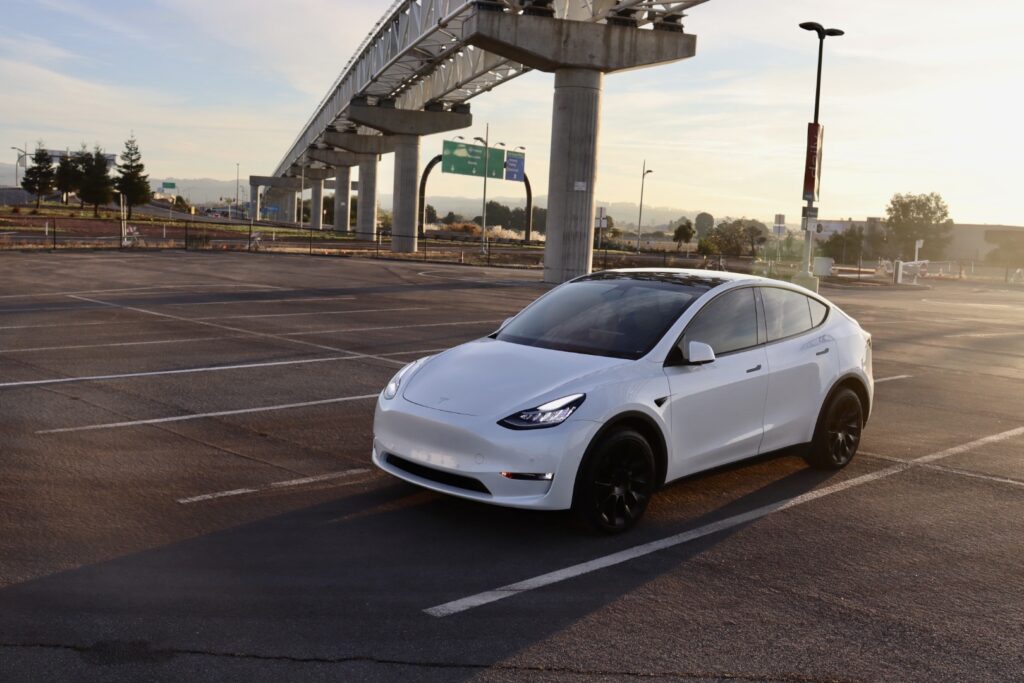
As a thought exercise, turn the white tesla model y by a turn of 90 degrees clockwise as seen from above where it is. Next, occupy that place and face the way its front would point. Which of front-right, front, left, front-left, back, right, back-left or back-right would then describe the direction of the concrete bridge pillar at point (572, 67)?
front-right

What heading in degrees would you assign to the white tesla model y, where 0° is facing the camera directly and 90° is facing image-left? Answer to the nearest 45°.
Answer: approximately 45°

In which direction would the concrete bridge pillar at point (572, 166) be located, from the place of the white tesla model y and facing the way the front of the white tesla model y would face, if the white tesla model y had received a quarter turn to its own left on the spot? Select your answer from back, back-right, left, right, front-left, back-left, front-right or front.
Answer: back-left

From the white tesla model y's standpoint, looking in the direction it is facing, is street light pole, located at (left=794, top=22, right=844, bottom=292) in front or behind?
behind

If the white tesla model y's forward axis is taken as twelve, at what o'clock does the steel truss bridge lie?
The steel truss bridge is roughly at 4 o'clock from the white tesla model y.
